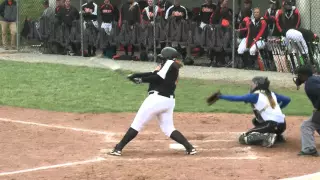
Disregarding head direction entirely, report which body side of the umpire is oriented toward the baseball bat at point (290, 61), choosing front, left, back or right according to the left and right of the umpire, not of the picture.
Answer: right

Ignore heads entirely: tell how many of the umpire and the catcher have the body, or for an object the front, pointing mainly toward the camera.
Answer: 0

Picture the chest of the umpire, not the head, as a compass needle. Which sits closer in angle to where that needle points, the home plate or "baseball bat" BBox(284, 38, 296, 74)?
the home plate

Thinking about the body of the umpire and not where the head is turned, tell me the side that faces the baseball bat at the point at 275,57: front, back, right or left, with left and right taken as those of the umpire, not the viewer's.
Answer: right

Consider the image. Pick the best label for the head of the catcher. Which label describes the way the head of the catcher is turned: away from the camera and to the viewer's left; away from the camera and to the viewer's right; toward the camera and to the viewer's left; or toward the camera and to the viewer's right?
away from the camera and to the viewer's left

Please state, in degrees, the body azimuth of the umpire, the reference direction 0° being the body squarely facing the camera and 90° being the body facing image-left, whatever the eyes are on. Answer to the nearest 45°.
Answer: approximately 90°

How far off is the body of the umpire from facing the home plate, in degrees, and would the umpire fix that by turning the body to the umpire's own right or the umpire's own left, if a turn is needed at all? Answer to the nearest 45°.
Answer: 0° — they already face it

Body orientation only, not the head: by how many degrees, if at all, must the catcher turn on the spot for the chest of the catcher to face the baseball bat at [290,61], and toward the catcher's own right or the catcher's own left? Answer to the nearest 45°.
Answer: approximately 45° to the catcher's own right

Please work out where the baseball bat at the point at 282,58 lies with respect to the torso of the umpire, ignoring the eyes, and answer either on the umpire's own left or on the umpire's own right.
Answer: on the umpire's own right

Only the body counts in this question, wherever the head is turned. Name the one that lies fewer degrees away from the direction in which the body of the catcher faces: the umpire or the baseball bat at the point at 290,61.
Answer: the baseball bat

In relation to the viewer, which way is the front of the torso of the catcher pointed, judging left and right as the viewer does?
facing away from the viewer and to the left of the viewer

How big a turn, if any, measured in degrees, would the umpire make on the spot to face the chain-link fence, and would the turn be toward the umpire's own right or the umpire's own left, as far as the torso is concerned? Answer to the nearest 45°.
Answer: approximately 90° to the umpire's own right

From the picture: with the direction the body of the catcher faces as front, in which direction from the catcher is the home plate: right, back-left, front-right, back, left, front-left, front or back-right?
front-left

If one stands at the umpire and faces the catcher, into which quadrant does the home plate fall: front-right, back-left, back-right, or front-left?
front-left
